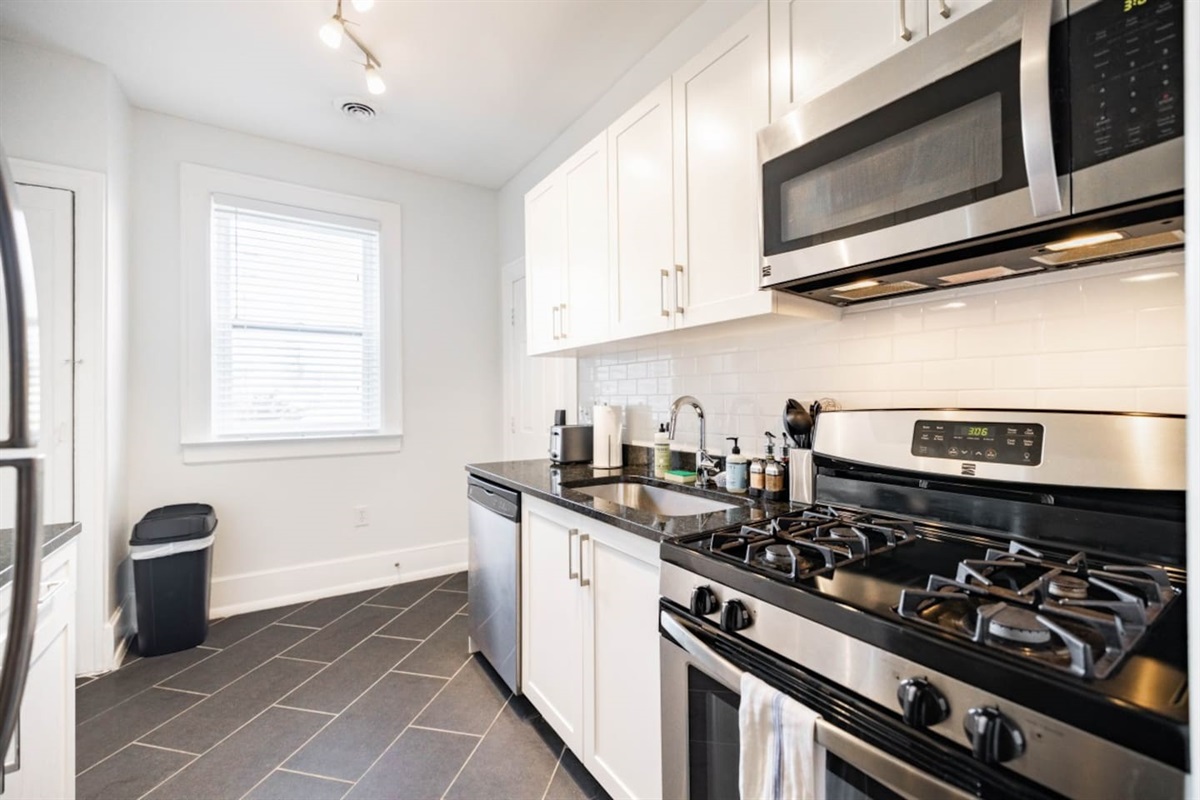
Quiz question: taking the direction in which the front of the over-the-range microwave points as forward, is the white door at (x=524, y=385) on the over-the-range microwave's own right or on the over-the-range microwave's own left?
on the over-the-range microwave's own right

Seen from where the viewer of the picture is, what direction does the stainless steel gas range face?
facing the viewer and to the left of the viewer

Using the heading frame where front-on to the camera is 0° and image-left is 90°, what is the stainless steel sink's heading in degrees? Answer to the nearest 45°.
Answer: approximately 45°

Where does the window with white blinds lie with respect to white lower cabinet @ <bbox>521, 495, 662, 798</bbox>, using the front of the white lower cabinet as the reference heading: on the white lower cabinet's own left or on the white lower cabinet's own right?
on the white lower cabinet's own right

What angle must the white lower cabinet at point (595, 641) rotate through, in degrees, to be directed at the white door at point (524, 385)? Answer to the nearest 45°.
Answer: approximately 135° to its right

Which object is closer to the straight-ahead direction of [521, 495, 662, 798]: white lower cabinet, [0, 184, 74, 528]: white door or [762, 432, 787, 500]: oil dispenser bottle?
the white door

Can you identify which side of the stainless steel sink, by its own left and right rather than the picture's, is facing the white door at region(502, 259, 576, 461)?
right

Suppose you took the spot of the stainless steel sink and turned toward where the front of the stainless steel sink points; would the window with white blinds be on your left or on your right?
on your right

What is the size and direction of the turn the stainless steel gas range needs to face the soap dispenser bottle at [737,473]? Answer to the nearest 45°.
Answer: approximately 90° to its right

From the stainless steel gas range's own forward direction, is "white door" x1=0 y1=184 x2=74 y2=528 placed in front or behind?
in front

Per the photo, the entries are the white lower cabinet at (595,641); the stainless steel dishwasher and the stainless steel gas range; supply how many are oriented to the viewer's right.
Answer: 0

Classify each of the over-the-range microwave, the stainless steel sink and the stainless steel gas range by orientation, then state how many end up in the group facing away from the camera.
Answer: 0

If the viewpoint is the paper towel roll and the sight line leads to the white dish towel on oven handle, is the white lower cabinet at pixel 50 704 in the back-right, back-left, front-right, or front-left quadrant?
front-right
